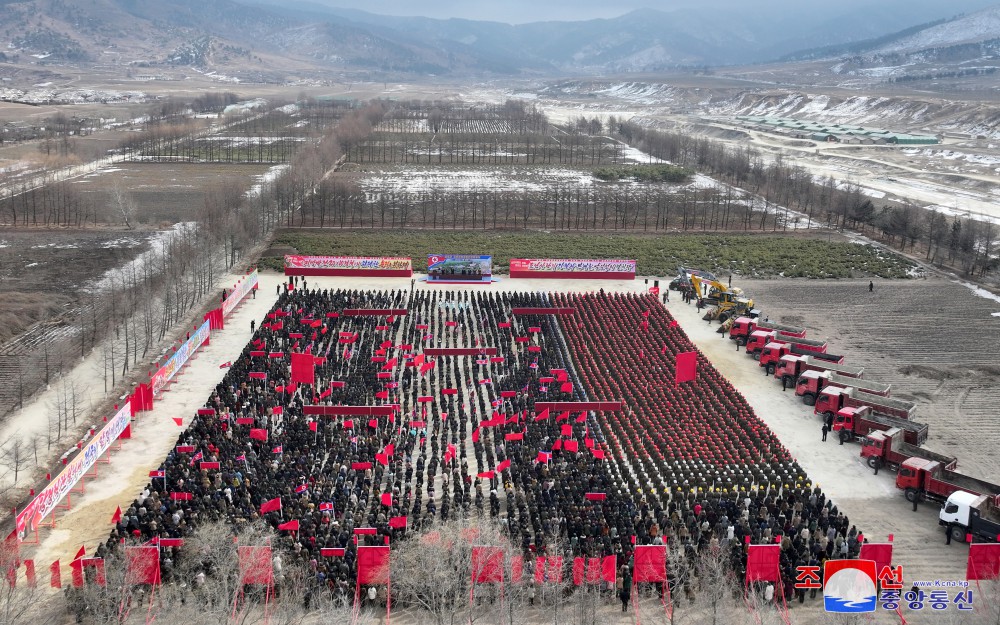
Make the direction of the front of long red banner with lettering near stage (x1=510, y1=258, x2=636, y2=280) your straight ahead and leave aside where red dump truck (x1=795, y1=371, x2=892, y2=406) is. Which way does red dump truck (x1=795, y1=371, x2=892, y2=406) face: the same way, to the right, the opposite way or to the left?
to the right

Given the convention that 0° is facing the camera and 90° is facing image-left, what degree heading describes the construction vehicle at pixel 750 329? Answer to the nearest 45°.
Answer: approximately 90°

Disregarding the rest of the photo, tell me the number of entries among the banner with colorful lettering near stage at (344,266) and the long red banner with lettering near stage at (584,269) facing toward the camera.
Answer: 2

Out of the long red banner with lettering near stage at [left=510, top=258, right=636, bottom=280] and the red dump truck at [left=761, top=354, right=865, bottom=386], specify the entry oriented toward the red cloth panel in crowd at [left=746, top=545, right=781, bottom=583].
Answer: the long red banner with lettering near stage

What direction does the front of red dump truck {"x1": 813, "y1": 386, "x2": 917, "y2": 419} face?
to the viewer's left

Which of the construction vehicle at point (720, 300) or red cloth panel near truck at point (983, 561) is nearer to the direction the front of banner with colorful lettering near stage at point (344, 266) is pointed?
the red cloth panel near truck

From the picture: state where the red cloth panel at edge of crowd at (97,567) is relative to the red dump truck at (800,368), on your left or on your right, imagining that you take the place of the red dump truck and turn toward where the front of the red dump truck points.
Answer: on your left

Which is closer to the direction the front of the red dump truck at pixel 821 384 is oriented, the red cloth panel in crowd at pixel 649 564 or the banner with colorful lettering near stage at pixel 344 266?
the banner with colorful lettering near stage

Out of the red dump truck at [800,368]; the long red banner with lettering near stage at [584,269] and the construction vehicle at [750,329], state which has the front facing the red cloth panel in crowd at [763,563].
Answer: the long red banner with lettering near stage

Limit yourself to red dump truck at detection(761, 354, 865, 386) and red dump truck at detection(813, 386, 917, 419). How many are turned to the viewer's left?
2

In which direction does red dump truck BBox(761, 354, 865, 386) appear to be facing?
to the viewer's left

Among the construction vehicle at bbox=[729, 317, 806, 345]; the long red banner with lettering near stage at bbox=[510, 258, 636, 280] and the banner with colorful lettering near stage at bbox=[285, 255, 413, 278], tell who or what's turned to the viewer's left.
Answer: the construction vehicle

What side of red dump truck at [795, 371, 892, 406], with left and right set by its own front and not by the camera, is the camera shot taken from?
left
